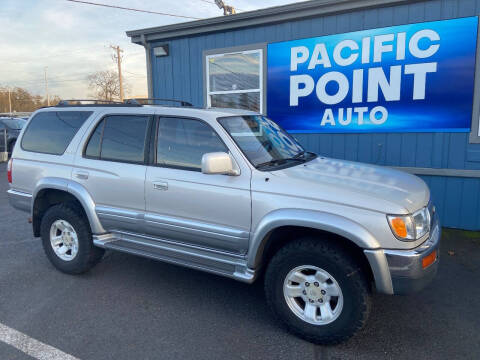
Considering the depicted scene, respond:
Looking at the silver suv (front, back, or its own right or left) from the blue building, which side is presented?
left

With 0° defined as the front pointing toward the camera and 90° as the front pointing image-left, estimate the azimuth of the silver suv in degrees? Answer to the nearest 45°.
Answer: approximately 315°
